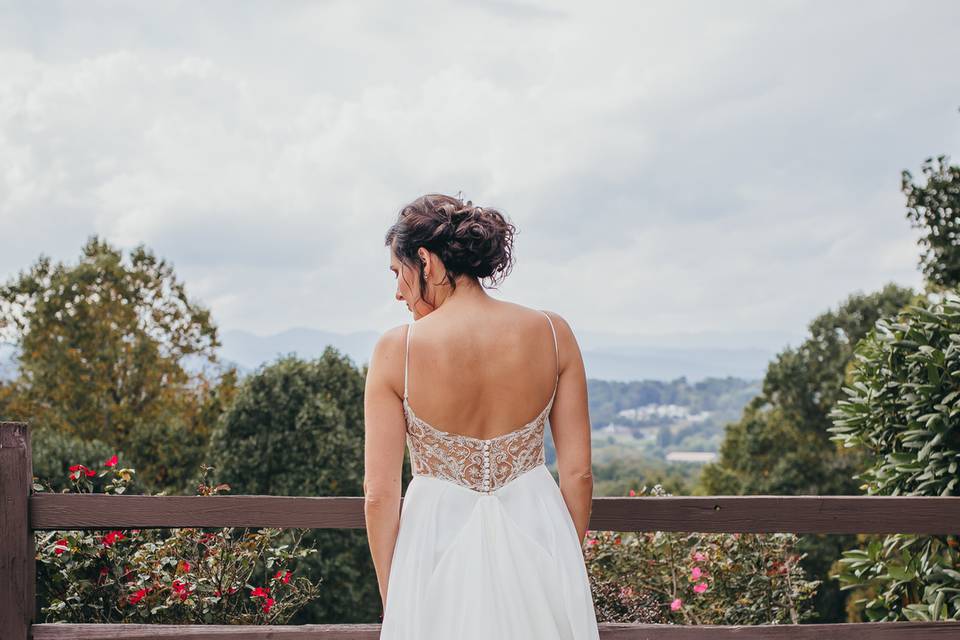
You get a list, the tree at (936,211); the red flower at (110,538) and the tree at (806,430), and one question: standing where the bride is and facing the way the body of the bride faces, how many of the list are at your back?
0

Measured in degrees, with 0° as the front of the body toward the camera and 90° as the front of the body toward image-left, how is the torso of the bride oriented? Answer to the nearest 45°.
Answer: approximately 180°

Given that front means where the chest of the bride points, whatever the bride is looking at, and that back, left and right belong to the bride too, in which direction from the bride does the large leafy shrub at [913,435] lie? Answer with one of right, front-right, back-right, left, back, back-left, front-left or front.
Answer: front-right

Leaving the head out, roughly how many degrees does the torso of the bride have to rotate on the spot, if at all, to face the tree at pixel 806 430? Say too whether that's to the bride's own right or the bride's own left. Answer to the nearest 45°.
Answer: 0° — they already face it

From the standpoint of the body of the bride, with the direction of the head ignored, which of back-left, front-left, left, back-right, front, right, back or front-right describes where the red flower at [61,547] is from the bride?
front-left

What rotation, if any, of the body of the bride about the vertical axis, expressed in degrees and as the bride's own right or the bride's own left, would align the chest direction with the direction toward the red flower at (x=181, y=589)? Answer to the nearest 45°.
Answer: approximately 45° to the bride's own left

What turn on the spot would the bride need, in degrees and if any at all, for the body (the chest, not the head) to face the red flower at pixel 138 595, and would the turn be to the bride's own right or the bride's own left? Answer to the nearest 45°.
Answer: approximately 45° to the bride's own left

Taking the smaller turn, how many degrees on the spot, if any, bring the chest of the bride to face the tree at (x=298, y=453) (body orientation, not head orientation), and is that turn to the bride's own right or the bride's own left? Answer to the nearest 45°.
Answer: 0° — they already face it

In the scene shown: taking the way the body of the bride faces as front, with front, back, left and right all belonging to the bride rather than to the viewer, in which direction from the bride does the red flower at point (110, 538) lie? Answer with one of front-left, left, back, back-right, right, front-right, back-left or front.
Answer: front-left
